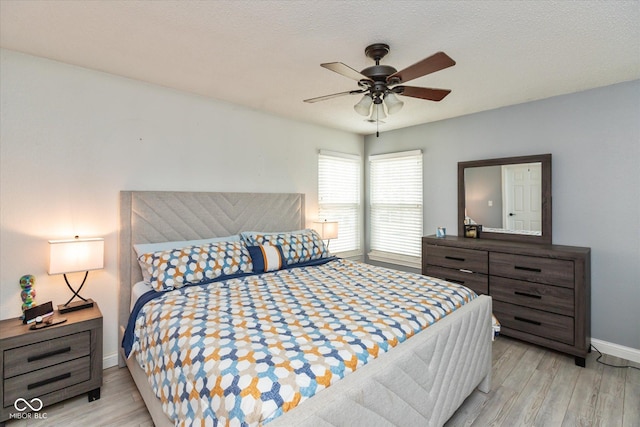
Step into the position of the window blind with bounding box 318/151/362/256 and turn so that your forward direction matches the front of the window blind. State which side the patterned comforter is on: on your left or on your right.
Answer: on your right

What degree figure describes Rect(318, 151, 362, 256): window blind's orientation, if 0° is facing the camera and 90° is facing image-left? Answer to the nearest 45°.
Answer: approximately 315°

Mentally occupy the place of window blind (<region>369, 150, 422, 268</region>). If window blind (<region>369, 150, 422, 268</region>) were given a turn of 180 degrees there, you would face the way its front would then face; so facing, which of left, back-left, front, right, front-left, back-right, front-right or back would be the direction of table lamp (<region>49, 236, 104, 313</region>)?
back

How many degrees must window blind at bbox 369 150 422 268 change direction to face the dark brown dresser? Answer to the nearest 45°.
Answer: approximately 90° to its left

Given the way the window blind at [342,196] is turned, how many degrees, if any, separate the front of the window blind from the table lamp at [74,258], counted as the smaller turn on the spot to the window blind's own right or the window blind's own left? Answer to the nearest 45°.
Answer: approximately 90° to the window blind's own right

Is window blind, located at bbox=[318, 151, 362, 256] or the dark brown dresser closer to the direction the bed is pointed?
the dark brown dresser

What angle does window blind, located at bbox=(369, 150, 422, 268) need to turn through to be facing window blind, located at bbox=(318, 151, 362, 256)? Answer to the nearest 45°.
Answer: approximately 45° to its right

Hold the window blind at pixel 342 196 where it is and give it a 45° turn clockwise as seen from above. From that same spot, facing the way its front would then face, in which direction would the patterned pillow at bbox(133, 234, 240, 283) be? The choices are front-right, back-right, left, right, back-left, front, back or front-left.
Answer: front-right

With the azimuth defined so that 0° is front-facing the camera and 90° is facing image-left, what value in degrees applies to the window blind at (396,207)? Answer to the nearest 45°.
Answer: approximately 45°

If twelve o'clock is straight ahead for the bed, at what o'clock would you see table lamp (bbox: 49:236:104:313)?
The table lamp is roughly at 5 o'clock from the bed.

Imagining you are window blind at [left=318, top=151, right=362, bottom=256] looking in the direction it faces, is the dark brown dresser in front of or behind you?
in front

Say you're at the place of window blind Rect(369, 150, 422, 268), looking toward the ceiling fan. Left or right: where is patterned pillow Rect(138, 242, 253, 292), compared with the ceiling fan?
right

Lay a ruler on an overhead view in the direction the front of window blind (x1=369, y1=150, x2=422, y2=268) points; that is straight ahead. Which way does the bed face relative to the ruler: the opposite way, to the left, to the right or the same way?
to the left

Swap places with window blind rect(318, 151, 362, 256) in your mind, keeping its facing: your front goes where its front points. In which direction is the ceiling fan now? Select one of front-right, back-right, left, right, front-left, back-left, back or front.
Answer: front-right

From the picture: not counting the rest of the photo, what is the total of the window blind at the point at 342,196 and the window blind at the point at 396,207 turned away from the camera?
0

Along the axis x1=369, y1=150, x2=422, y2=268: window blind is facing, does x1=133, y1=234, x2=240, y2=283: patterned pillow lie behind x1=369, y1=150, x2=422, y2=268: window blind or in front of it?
in front

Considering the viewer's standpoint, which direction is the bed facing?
facing the viewer and to the right of the viewer

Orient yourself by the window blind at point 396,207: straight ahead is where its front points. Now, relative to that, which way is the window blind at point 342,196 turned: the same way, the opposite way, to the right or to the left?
to the left

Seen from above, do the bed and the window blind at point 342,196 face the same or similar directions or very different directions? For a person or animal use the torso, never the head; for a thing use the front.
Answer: same or similar directions
